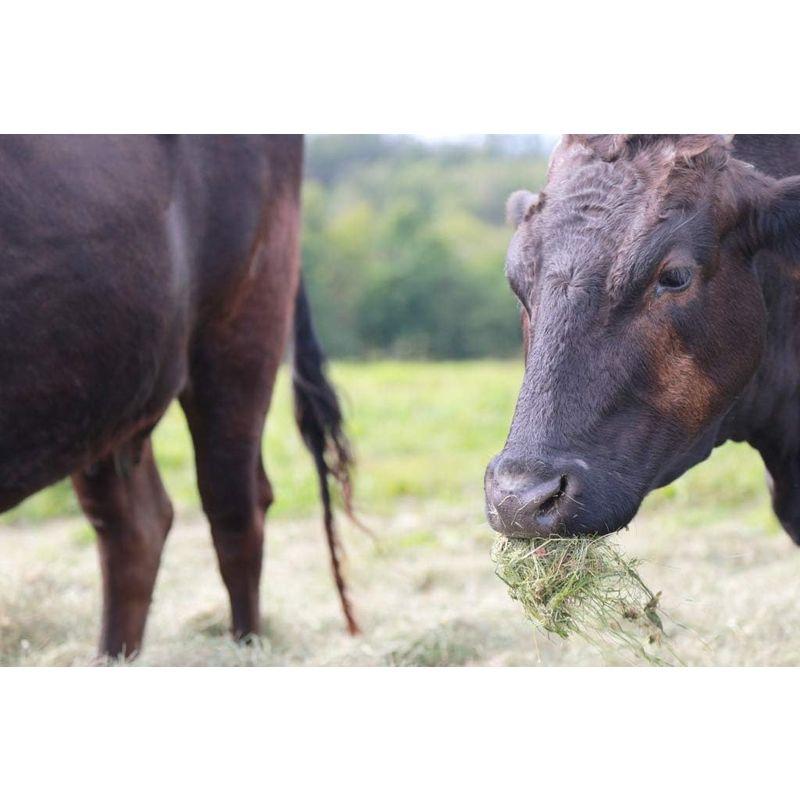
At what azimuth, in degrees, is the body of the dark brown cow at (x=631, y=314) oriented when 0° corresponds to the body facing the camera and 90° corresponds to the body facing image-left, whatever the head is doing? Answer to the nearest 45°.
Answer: approximately 45°

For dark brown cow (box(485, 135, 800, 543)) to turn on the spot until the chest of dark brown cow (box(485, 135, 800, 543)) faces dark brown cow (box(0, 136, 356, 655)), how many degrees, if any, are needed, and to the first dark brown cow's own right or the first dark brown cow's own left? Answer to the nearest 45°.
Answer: approximately 45° to the first dark brown cow's own right
